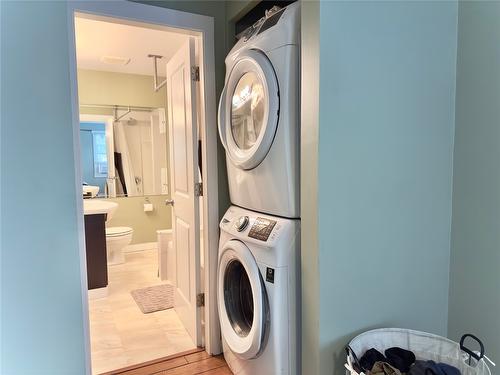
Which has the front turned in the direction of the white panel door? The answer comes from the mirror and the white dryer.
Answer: the mirror

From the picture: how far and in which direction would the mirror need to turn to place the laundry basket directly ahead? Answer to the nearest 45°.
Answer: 0° — it already faces it

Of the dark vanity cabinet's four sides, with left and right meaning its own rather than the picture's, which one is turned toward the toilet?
left

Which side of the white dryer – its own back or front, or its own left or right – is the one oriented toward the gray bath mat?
right

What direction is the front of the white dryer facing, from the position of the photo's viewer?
facing the viewer and to the left of the viewer

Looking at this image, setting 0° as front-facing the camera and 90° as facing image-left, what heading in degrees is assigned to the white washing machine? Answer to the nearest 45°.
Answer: approximately 45°

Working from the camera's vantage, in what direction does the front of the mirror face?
facing the viewer

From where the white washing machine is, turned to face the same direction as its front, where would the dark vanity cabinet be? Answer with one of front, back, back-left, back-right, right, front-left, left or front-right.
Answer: right
